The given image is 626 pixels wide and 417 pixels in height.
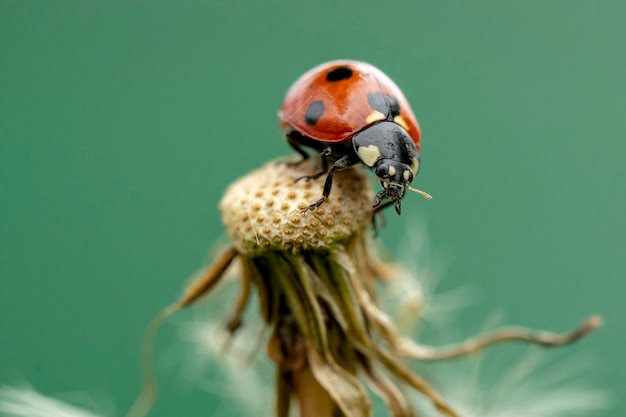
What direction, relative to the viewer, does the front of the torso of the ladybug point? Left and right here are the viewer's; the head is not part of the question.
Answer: facing the viewer and to the right of the viewer
